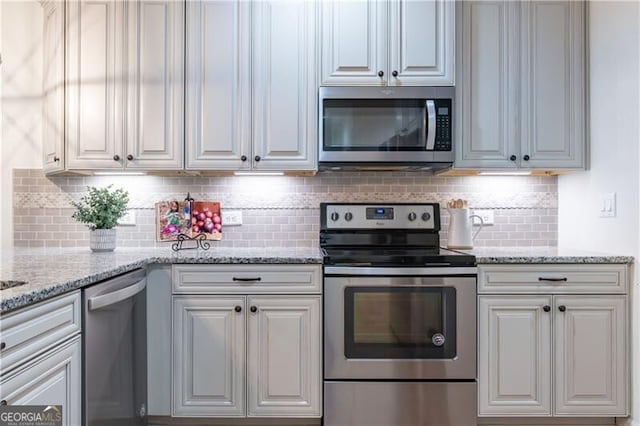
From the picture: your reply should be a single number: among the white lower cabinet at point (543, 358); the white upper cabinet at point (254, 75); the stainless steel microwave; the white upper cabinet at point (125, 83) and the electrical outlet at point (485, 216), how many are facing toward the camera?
5

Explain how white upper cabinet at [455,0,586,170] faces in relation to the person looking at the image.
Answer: facing the viewer

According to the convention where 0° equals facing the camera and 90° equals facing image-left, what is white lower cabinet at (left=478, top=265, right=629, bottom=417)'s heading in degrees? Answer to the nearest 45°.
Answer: approximately 0°

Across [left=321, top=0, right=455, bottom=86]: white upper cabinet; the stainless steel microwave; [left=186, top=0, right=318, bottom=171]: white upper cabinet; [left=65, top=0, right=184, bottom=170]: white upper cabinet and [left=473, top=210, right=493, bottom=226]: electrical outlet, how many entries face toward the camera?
5

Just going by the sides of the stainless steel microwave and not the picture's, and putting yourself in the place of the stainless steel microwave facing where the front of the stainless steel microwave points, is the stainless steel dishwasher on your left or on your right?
on your right

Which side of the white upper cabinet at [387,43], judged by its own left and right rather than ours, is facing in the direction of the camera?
front

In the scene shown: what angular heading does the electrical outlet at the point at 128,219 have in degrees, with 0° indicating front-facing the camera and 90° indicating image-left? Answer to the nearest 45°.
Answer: approximately 0°

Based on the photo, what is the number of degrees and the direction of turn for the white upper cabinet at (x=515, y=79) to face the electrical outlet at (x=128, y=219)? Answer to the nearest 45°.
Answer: approximately 90° to its right

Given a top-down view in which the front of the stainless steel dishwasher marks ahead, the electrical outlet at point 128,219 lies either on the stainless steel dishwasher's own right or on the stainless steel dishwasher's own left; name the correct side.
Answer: on the stainless steel dishwasher's own left

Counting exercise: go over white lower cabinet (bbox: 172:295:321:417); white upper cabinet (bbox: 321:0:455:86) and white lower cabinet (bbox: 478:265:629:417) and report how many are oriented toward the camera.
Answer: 3

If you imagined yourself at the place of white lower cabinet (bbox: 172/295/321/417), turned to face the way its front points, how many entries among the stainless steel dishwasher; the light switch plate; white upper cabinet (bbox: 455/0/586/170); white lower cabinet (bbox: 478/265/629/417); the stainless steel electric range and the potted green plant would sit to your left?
4

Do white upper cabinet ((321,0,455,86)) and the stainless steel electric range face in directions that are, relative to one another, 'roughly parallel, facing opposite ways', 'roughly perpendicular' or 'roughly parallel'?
roughly parallel

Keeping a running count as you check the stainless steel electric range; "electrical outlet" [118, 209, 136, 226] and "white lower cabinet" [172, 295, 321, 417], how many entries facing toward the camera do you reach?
3

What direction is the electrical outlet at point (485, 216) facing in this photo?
toward the camera

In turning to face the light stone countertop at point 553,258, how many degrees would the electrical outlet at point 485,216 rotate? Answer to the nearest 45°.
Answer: approximately 45° to its left

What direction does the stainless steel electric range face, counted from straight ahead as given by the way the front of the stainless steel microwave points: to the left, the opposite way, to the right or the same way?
the same way

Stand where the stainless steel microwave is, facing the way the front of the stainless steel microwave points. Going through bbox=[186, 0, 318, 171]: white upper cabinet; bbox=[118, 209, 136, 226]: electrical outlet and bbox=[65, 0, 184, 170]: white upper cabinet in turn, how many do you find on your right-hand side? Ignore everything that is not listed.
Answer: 3

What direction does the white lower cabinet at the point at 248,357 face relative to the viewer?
toward the camera
